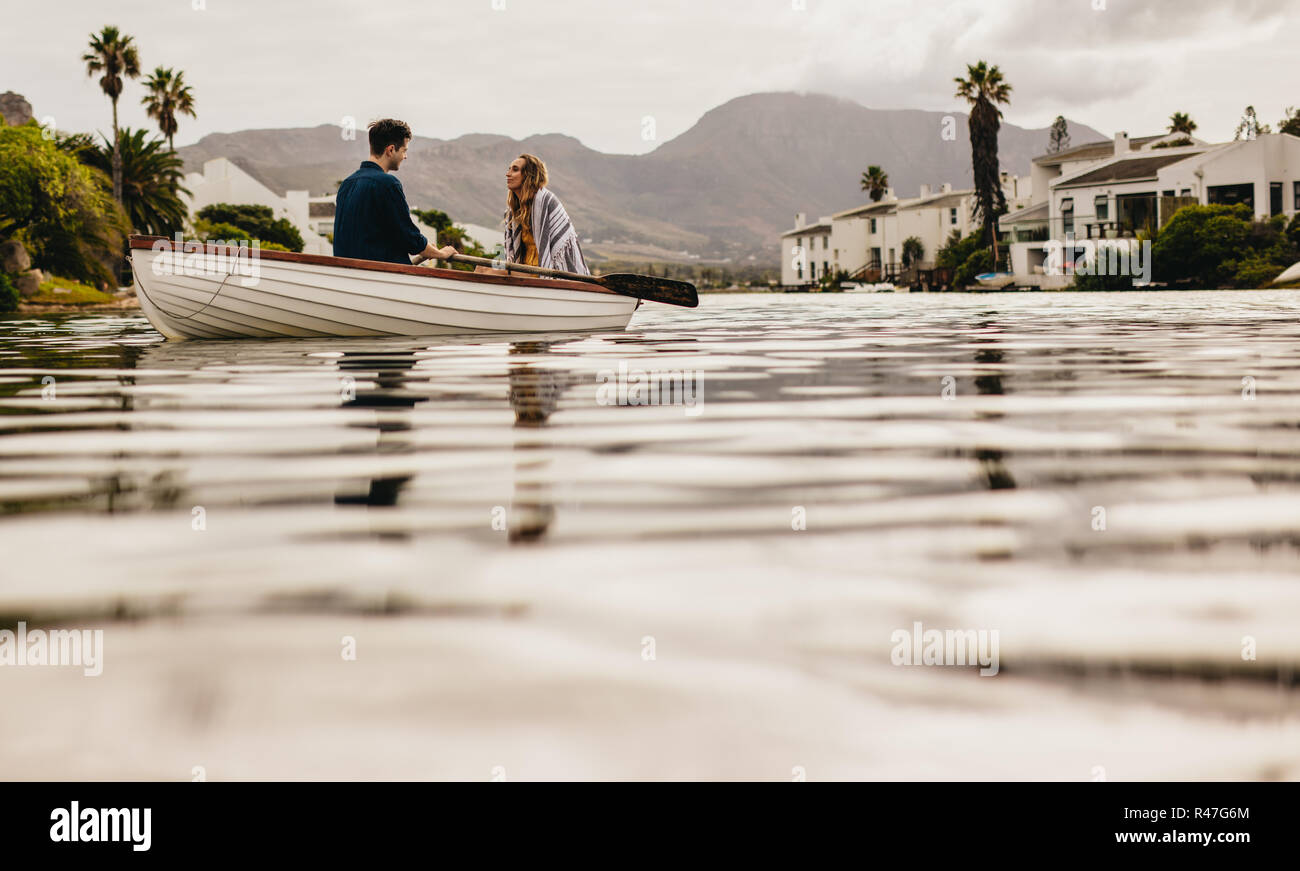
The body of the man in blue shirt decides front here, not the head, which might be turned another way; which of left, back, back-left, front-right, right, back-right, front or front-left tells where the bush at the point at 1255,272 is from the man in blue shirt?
front

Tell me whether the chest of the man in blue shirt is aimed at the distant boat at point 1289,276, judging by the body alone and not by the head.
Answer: yes

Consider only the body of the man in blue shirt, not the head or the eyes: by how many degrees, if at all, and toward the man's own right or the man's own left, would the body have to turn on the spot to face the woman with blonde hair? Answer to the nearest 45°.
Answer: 0° — they already face them

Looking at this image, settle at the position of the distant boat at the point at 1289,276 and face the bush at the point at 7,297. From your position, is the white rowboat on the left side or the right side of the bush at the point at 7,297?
left

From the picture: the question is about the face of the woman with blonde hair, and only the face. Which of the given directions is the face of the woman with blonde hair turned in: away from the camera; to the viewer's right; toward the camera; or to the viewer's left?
to the viewer's left

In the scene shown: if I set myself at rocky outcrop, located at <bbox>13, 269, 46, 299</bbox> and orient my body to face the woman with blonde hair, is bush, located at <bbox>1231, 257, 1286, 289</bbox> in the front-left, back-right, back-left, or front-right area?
front-left

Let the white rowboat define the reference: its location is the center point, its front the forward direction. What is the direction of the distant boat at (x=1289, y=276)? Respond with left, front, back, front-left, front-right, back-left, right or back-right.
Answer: back-right

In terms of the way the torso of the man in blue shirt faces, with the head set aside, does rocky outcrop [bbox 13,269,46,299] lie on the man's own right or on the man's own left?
on the man's own left

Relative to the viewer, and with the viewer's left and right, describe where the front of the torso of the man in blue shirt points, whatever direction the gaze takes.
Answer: facing away from the viewer and to the right of the viewer

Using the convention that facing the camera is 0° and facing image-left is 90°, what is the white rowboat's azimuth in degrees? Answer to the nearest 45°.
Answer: approximately 90°
